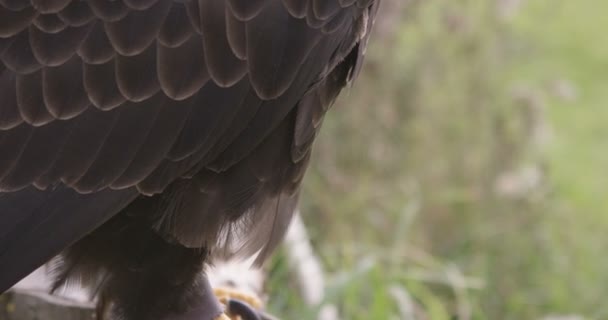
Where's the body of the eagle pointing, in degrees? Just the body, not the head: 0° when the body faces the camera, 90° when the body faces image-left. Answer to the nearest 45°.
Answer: approximately 270°
